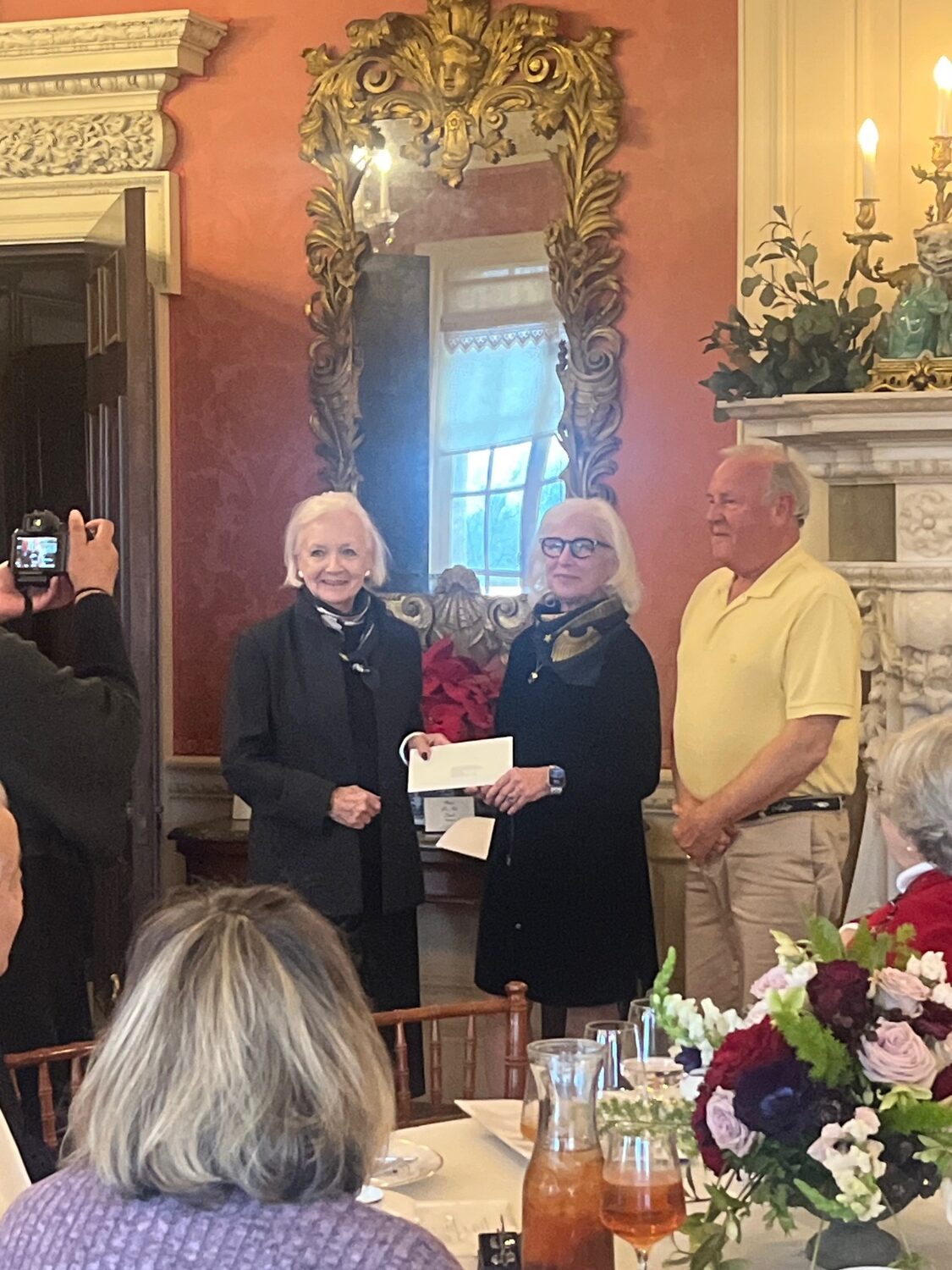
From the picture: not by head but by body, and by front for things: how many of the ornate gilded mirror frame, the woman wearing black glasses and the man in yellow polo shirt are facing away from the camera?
0

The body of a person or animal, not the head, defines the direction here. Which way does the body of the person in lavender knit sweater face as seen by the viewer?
away from the camera

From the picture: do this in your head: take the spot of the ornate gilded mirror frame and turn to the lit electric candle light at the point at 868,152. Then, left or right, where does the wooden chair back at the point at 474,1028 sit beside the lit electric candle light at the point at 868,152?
right

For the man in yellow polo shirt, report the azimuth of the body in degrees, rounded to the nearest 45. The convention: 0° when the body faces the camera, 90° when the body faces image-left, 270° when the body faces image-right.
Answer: approximately 45°

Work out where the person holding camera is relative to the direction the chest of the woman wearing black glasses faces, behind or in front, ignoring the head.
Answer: in front

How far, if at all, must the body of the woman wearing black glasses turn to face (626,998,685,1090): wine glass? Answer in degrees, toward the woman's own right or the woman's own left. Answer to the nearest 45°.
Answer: approximately 45° to the woman's own left

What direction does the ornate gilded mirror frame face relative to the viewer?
toward the camera

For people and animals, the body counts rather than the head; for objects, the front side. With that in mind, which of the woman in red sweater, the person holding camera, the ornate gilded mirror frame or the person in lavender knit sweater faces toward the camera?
the ornate gilded mirror frame

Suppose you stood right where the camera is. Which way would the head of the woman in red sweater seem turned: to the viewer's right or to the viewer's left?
to the viewer's left

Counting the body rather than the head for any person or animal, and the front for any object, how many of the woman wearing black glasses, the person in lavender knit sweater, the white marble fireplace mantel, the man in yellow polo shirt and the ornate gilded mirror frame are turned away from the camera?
1

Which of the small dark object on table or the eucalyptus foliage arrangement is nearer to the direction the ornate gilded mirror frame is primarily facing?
the small dark object on table

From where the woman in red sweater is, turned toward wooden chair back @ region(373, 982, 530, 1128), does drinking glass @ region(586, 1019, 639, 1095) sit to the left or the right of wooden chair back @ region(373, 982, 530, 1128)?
left

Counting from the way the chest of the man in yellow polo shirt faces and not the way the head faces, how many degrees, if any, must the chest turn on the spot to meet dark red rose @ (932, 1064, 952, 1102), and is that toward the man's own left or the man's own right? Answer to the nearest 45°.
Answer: approximately 45° to the man's own left

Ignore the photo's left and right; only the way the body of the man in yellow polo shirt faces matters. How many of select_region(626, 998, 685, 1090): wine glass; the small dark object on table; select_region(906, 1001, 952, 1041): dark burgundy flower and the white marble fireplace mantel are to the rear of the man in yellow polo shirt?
1

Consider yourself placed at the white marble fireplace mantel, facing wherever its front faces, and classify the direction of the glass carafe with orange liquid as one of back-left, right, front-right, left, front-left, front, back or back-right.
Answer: front

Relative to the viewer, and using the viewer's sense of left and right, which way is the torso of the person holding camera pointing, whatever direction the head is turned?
facing away from the viewer

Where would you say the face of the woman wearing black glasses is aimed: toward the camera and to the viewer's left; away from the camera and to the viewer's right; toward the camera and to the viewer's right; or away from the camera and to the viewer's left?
toward the camera and to the viewer's left
